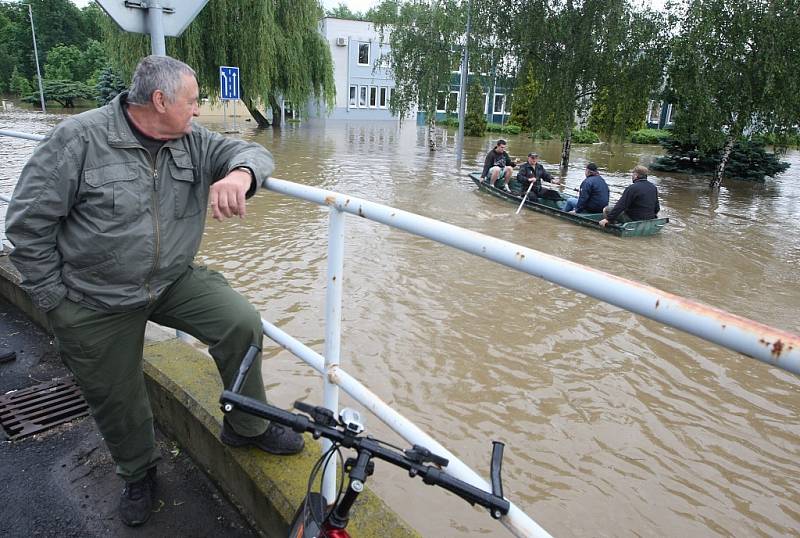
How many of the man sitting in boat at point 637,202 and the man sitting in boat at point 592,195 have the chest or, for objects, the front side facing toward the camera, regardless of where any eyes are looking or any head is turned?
0

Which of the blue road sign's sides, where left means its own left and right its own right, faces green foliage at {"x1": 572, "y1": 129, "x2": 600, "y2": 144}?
left

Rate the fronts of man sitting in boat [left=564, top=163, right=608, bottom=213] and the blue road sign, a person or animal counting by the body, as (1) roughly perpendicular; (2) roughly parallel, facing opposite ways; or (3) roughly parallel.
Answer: roughly parallel, facing opposite ways

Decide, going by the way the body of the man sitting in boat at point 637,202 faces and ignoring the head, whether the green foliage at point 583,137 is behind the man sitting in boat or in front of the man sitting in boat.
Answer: in front

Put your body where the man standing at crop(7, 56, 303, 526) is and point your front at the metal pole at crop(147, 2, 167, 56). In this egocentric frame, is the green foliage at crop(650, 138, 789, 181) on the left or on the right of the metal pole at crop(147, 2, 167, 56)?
right

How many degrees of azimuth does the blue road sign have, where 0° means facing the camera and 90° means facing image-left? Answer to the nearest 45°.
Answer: approximately 0°

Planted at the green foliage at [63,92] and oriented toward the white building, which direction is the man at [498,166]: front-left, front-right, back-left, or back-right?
front-right

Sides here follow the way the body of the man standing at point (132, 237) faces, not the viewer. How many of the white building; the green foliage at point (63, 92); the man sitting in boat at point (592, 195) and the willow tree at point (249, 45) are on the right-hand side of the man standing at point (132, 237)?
0

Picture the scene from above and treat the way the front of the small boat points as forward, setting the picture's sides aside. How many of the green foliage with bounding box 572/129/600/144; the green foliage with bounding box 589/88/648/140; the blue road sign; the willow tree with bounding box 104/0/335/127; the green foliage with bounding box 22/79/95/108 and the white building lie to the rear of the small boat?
0

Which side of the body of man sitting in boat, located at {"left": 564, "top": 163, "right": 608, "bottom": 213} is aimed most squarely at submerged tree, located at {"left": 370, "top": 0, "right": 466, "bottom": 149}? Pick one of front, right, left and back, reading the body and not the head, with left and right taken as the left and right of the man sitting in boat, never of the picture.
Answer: front

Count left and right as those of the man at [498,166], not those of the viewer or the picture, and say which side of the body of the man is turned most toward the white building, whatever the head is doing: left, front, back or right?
back

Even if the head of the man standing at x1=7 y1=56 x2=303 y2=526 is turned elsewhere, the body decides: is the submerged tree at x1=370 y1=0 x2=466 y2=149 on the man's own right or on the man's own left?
on the man's own left

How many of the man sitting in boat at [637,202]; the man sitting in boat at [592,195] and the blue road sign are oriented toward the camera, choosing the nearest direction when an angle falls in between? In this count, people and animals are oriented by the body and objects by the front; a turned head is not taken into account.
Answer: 1

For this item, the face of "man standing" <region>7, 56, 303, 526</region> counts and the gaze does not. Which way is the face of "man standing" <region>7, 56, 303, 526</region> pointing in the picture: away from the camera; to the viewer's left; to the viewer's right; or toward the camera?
to the viewer's right

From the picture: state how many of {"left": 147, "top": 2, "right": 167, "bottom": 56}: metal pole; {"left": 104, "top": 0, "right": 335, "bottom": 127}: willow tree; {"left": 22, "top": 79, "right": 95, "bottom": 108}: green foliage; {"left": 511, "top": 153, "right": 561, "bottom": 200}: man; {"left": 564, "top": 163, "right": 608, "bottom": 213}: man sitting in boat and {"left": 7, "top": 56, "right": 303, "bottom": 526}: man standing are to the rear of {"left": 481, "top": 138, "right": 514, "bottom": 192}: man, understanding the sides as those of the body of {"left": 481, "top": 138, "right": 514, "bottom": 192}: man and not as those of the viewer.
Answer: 2

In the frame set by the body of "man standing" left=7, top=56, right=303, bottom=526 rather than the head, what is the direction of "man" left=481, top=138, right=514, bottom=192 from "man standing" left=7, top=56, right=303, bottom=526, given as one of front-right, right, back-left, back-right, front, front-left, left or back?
left

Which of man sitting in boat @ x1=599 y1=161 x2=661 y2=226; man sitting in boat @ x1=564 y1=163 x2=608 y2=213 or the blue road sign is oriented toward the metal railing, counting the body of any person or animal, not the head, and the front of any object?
the blue road sign

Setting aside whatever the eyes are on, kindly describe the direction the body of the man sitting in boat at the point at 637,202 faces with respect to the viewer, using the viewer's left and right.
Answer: facing away from the viewer and to the left of the viewer

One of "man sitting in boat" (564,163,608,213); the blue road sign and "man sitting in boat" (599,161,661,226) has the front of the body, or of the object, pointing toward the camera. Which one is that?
the blue road sign

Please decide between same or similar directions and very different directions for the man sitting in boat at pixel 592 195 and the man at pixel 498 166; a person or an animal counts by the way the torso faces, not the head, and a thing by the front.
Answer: very different directions

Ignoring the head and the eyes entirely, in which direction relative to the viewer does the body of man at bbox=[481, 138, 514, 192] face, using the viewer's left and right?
facing the viewer and to the right of the viewer
